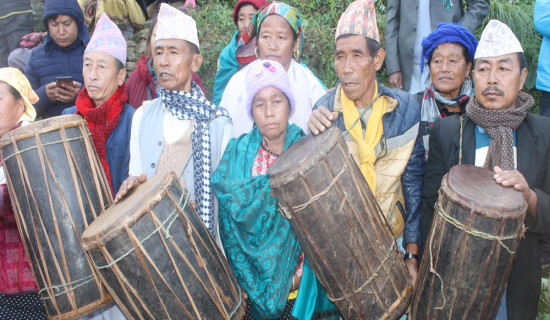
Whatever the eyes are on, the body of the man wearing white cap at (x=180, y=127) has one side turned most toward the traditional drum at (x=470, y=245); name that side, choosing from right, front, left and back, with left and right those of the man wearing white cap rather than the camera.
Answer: left

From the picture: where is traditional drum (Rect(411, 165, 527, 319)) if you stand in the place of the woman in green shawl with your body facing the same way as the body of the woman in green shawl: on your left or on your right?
on your left

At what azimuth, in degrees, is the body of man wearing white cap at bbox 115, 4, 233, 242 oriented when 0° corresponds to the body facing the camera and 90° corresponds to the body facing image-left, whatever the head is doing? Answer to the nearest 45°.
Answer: approximately 45°

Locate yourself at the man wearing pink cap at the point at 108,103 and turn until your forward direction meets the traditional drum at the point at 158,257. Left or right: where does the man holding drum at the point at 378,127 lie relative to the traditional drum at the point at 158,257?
left

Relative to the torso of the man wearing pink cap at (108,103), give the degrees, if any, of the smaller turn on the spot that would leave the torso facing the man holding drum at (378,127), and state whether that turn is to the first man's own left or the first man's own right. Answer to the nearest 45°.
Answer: approximately 90° to the first man's own left

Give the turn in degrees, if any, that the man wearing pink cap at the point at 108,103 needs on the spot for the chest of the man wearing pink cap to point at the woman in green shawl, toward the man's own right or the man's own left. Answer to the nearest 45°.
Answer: approximately 90° to the man's own left

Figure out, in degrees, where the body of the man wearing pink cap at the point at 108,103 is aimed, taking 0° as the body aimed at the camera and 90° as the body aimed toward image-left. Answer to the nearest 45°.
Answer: approximately 45°

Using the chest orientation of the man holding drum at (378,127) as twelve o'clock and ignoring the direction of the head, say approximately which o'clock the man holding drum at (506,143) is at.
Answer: the man holding drum at (506,143) is roughly at 8 o'clock from the man holding drum at (378,127).

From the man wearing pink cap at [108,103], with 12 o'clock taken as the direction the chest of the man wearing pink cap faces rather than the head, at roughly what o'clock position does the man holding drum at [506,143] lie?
The man holding drum is roughly at 9 o'clock from the man wearing pink cap.

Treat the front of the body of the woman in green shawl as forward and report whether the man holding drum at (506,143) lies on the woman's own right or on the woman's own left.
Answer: on the woman's own left

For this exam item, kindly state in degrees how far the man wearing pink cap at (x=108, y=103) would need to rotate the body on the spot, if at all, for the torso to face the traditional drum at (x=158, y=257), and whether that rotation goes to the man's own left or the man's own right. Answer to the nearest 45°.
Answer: approximately 45° to the man's own left
